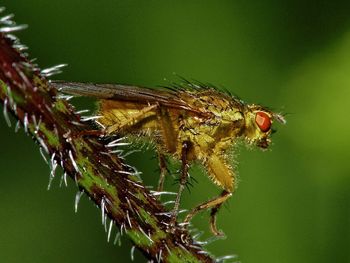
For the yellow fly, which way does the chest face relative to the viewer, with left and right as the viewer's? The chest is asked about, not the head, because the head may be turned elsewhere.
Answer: facing to the right of the viewer
